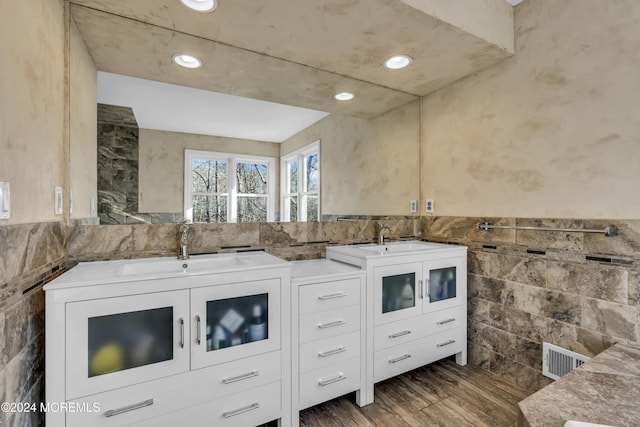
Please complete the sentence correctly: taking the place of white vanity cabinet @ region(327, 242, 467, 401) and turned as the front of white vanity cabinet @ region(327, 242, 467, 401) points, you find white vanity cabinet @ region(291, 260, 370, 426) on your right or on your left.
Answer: on your right

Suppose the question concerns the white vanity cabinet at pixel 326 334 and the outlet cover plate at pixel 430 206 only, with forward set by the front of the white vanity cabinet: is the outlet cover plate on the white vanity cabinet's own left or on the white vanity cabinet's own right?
on the white vanity cabinet's own left

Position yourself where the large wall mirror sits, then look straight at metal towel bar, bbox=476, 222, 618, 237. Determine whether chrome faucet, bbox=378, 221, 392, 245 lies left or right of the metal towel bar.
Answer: left

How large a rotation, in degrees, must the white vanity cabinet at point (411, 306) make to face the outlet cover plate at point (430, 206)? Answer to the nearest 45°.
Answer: approximately 135° to its left

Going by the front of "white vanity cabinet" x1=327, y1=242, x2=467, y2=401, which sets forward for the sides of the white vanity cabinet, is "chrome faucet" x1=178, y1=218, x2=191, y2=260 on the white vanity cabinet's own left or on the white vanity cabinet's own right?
on the white vanity cabinet's own right

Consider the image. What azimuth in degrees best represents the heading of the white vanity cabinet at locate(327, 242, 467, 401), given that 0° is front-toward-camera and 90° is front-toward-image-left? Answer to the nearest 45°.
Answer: approximately 315°

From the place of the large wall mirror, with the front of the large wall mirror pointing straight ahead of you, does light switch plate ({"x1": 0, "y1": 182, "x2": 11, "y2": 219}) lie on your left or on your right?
on your right

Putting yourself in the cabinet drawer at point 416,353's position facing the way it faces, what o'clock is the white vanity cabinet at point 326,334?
The white vanity cabinet is roughly at 3 o'clock from the cabinet drawer.

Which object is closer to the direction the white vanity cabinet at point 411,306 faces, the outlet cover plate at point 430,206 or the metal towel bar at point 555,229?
the metal towel bar

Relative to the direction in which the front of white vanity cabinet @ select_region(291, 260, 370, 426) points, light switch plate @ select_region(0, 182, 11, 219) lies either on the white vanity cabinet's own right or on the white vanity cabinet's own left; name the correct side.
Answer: on the white vanity cabinet's own right
